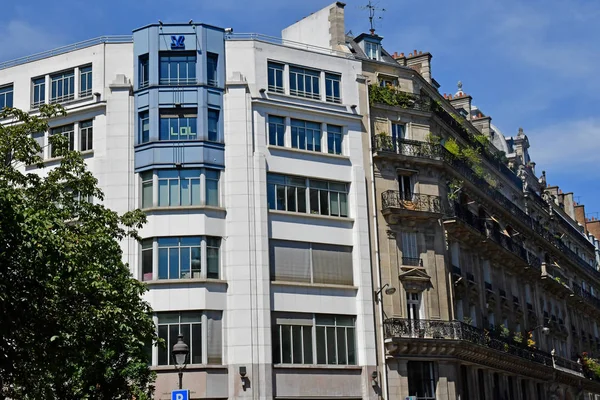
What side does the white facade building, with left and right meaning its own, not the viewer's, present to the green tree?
front

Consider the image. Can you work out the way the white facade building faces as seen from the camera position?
facing the viewer
